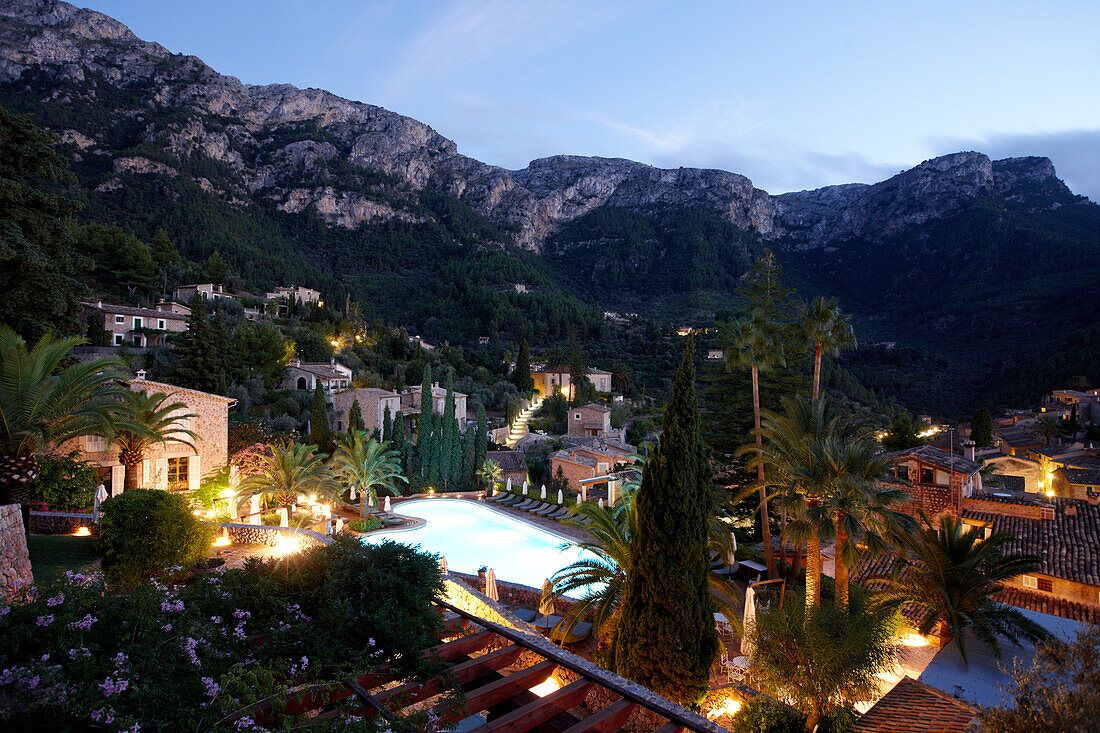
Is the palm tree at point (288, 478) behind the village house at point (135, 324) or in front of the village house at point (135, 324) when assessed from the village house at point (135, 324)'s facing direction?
in front

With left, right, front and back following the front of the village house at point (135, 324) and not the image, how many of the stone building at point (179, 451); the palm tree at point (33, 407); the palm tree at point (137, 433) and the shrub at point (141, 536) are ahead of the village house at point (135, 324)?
4

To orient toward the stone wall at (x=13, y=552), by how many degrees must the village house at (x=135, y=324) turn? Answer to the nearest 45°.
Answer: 0° — it already faces it

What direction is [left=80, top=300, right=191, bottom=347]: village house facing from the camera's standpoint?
toward the camera

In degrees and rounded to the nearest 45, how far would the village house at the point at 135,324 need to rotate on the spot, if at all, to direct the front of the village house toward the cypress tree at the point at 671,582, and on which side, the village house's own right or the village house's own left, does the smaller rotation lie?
0° — it already faces it

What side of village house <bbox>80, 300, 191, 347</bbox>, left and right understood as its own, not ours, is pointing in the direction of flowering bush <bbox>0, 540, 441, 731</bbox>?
front

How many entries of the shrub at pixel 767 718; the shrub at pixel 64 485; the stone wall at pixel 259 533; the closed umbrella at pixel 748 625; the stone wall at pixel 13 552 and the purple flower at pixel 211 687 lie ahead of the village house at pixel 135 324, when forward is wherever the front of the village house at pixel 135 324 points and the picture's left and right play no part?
6

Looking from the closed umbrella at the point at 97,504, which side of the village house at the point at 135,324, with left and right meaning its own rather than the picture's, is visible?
front

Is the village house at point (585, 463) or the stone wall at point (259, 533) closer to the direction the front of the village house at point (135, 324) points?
the stone wall

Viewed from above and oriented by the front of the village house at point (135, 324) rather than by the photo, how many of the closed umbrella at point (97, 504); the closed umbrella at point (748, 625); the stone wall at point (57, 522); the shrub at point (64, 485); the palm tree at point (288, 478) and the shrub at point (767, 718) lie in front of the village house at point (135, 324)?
6

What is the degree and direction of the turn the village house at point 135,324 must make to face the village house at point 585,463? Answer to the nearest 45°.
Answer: approximately 45° to its left

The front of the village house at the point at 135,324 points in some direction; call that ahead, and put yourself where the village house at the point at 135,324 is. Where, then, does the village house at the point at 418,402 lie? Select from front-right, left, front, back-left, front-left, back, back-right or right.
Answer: left

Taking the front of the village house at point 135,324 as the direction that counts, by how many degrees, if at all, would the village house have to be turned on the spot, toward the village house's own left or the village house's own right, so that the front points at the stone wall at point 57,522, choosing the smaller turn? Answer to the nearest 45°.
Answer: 0° — it already faces it

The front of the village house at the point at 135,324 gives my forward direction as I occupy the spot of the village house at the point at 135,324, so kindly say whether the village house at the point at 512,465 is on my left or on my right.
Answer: on my left

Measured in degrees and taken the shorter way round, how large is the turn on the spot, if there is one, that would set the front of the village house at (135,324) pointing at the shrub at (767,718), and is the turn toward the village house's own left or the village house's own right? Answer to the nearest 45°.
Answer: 0° — it already faces it

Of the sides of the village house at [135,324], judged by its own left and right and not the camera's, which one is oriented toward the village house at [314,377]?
left
